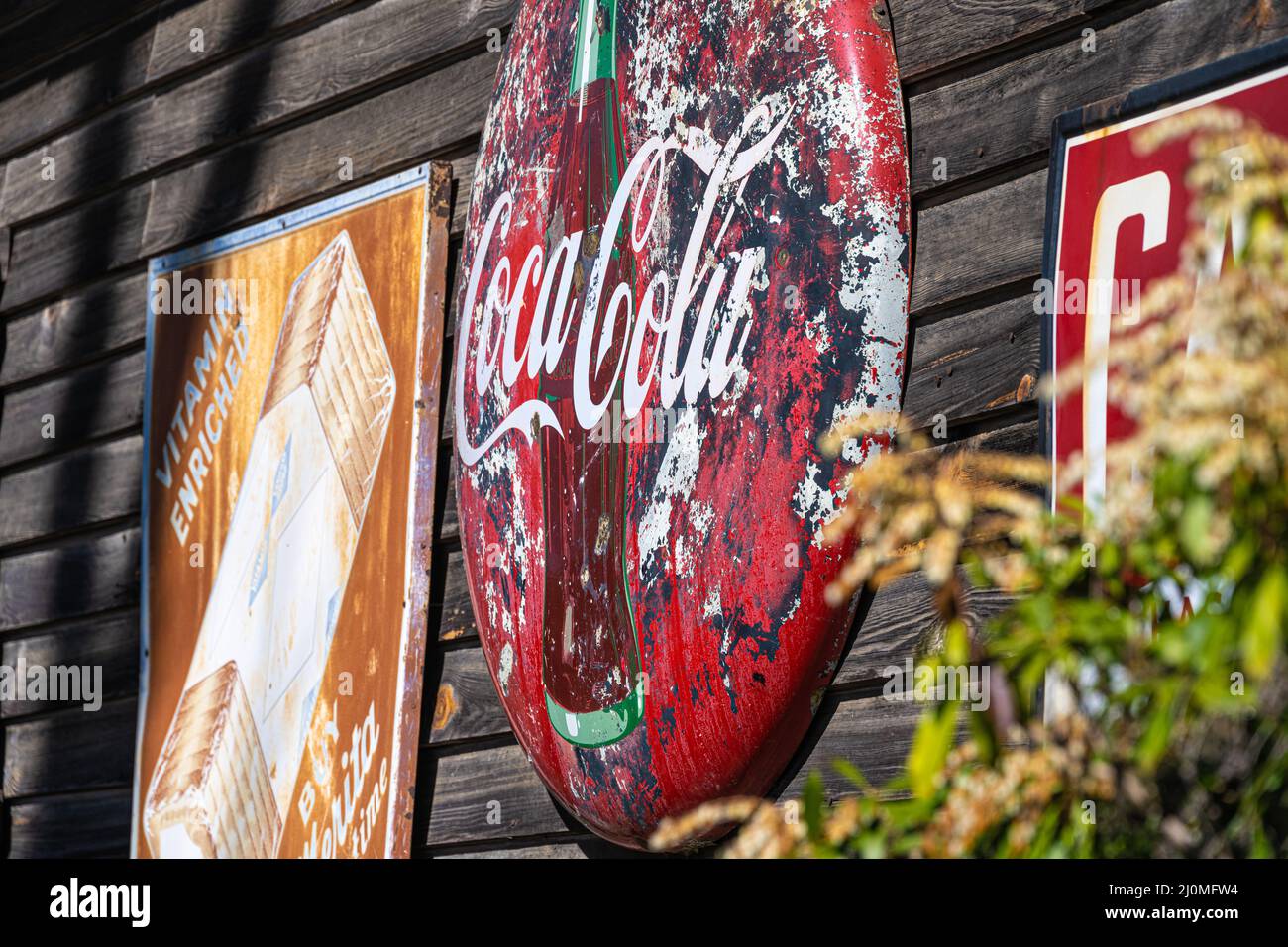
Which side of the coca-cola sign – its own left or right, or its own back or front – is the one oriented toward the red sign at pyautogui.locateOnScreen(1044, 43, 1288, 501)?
left

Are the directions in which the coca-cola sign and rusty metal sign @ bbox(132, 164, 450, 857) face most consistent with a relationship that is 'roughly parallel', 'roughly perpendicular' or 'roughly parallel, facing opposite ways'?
roughly parallel

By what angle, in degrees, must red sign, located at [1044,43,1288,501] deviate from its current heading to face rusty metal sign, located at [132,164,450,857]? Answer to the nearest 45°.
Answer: approximately 90° to its right

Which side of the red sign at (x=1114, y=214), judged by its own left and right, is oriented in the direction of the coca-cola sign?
right

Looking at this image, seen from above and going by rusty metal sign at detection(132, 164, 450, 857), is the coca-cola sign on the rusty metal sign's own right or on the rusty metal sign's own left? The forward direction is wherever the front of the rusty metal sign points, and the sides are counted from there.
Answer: on the rusty metal sign's own left

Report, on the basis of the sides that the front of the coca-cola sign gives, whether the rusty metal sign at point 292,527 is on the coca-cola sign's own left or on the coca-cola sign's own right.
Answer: on the coca-cola sign's own right
